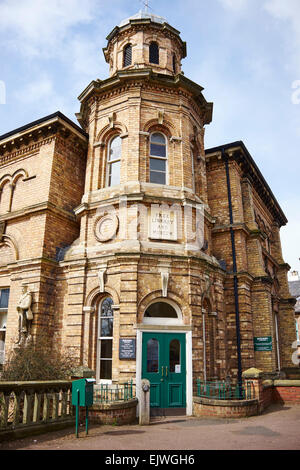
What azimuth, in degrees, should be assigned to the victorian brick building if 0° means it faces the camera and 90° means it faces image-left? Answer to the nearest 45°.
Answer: approximately 0°
